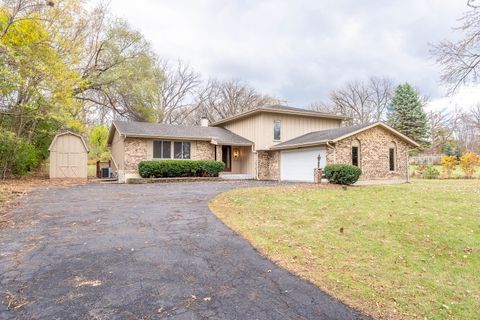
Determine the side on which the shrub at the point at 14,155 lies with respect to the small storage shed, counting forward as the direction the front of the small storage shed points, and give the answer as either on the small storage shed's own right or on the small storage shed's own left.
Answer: on the small storage shed's own right

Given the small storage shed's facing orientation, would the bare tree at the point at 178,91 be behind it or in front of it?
behind

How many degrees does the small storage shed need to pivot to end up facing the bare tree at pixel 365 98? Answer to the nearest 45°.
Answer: approximately 90° to its left

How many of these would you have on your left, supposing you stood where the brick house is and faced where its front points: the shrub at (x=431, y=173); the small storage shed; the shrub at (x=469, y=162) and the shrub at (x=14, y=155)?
2

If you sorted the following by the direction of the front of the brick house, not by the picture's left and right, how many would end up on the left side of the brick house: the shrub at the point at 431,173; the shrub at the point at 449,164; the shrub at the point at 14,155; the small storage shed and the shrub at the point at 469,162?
3

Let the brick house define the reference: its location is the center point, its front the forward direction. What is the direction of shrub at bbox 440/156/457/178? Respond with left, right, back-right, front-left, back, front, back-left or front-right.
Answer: left

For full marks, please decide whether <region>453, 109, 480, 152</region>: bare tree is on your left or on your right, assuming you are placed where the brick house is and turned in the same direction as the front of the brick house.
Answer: on your left

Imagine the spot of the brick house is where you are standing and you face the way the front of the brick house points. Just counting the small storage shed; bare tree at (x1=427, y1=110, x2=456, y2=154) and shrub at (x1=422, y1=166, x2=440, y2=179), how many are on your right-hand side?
1

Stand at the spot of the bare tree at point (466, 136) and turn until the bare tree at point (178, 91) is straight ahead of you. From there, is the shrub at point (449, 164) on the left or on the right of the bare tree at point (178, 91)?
left

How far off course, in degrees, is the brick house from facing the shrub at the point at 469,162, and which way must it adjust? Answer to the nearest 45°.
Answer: approximately 90° to its left

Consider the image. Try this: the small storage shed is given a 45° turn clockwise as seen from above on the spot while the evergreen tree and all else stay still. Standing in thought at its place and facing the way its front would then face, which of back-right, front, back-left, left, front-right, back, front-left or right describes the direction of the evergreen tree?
back-left

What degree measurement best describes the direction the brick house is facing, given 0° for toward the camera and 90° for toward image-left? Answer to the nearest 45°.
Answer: approximately 0°

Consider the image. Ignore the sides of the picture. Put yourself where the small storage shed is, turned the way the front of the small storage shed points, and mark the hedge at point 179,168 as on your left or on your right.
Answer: on your left

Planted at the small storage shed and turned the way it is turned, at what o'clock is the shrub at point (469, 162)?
The shrub is roughly at 10 o'clock from the small storage shed.

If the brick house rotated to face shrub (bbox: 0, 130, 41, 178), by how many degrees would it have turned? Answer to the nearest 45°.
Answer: approximately 90° to its right

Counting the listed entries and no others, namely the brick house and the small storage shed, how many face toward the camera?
2

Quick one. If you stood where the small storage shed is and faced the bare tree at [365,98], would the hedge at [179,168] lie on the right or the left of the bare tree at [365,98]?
right

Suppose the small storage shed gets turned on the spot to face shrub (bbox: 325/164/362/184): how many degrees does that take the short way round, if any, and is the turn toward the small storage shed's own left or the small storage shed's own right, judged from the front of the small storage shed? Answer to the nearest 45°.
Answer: approximately 45° to the small storage shed's own left
